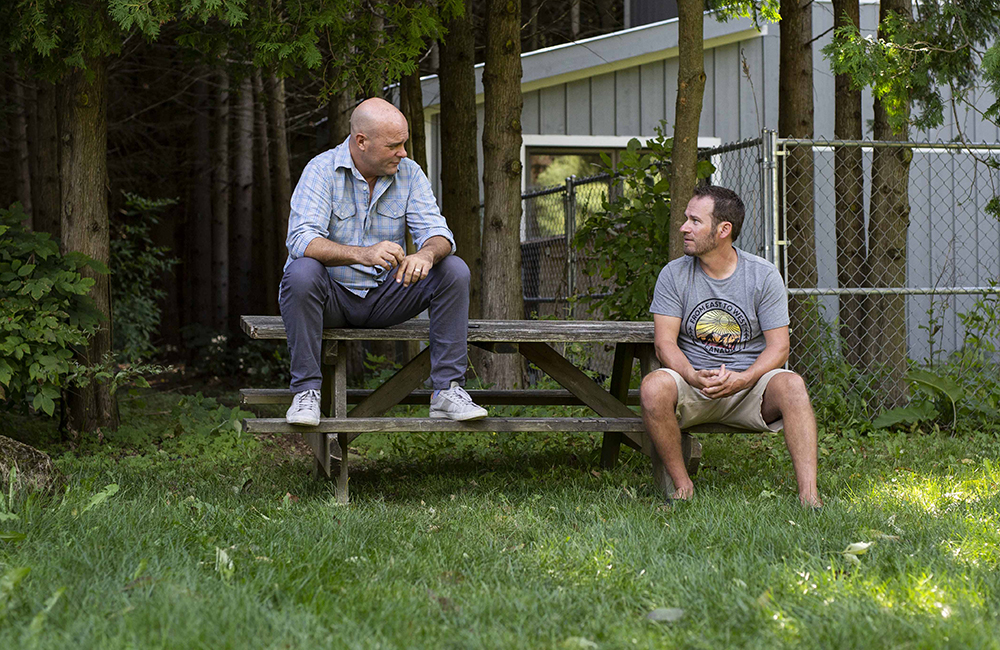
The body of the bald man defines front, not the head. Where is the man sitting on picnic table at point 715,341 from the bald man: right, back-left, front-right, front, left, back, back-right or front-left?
left

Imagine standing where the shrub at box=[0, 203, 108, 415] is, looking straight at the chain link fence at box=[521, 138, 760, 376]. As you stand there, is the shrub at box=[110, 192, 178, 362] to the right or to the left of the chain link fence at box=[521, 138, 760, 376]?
left

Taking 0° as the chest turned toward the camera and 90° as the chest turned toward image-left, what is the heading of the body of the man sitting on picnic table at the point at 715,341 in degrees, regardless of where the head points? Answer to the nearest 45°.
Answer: approximately 0°

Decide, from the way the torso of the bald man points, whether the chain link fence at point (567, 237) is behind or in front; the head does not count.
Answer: behind

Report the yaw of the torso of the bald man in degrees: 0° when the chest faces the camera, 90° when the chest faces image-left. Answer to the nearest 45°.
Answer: approximately 0°

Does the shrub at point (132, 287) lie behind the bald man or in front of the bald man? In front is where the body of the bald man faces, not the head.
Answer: behind

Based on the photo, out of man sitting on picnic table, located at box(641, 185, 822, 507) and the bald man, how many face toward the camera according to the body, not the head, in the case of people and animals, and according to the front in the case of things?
2

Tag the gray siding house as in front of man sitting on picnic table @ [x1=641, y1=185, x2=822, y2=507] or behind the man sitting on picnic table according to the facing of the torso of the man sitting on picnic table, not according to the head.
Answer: behind

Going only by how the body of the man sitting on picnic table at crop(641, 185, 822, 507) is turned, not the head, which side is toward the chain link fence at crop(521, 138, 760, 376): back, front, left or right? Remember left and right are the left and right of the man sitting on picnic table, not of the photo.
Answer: back

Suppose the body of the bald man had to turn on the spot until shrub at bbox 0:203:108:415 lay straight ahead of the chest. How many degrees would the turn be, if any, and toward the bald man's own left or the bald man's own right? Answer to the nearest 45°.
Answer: approximately 135° to the bald man's own right

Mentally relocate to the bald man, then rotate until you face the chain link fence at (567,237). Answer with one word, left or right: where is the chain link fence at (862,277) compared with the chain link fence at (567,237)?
right

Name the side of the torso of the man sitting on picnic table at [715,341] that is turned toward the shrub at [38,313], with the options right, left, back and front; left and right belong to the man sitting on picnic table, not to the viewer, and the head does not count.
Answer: right
